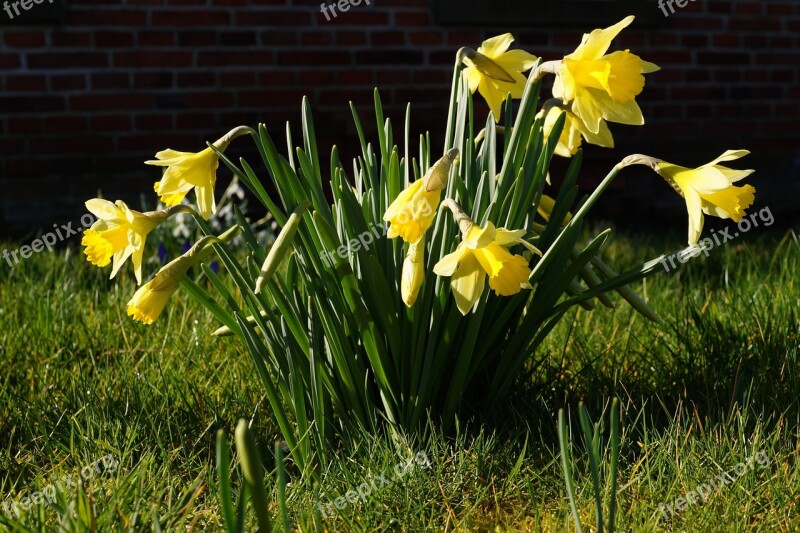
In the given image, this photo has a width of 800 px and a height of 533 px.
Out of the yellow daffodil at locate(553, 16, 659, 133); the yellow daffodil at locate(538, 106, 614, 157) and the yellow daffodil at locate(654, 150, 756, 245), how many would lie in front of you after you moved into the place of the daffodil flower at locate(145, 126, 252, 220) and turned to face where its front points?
0

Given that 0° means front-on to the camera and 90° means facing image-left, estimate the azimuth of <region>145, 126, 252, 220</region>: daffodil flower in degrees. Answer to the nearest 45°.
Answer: approximately 90°

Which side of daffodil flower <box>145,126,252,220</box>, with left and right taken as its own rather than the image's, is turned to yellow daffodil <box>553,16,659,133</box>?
back

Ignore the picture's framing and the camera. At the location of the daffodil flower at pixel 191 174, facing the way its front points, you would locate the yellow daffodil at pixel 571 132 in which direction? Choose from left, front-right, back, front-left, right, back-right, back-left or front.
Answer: back

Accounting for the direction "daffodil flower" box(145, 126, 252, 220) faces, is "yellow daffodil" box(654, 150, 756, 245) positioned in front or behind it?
behind
